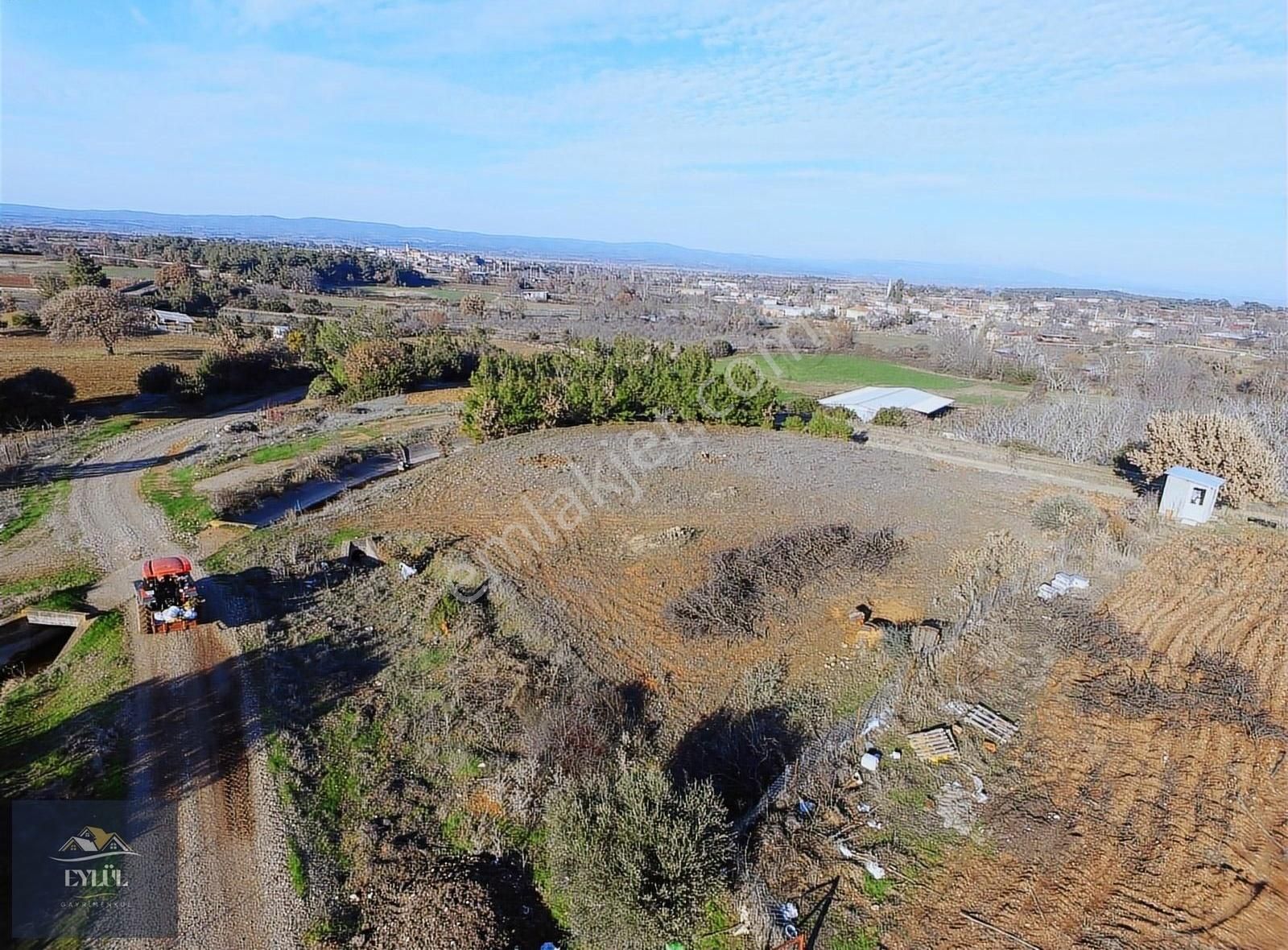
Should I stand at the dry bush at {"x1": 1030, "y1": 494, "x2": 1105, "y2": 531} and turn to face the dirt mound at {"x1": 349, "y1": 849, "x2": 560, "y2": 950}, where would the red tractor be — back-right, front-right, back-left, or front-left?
front-right

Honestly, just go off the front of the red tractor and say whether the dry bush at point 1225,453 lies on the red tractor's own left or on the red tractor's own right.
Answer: on the red tractor's own right

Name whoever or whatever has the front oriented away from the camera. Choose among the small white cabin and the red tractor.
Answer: the red tractor

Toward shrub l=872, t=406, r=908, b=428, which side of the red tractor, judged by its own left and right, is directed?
right

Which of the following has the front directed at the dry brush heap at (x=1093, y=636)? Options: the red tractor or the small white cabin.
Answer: the small white cabin

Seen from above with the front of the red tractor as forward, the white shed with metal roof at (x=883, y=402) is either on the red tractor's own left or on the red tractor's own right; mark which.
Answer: on the red tractor's own right

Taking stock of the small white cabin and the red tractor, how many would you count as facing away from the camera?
1

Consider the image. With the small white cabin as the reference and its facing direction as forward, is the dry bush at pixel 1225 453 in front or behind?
behind

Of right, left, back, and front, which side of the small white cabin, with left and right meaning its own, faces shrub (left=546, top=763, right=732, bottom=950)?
front

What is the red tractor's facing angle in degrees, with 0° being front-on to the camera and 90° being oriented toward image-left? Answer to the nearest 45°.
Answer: approximately 180°

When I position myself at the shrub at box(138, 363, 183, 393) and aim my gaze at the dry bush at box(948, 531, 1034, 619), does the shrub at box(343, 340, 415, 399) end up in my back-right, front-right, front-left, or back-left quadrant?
front-left

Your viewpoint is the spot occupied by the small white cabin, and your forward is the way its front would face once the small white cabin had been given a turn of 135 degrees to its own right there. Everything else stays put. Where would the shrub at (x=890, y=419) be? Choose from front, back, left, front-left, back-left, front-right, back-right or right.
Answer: front

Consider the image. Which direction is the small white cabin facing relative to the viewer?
toward the camera
